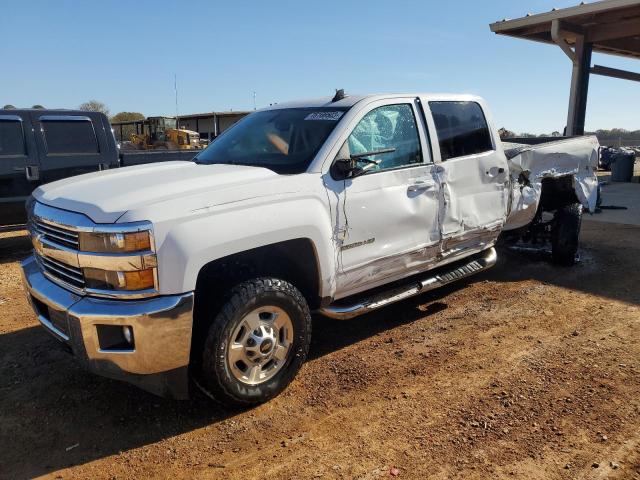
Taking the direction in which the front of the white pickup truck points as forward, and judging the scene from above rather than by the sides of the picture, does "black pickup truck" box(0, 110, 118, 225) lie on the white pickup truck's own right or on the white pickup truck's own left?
on the white pickup truck's own right

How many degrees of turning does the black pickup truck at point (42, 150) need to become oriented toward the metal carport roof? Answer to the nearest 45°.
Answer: approximately 180°

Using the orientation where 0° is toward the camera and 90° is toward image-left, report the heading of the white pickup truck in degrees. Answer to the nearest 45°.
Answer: approximately 45°

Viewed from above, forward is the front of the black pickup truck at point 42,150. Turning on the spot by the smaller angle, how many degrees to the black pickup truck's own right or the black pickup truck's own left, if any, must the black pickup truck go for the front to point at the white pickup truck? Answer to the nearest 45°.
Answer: approximately 90° to the black pickup truck's own left

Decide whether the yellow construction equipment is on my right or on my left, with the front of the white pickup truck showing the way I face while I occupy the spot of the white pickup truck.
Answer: on my right

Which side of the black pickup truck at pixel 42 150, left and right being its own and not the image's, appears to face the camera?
left

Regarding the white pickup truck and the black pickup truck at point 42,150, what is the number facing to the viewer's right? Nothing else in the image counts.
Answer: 0

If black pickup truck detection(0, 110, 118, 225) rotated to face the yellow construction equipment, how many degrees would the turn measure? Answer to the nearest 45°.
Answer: approximately 90° to its right
